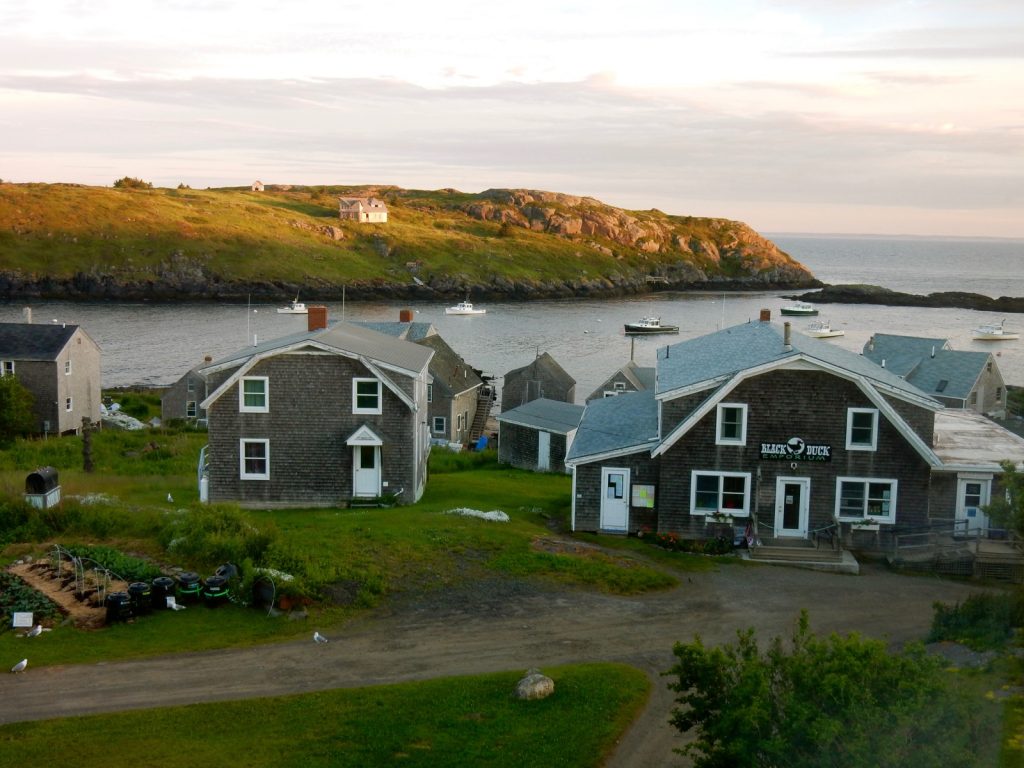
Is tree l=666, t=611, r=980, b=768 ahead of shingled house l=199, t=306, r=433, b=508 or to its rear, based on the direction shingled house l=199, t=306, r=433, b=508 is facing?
ahead

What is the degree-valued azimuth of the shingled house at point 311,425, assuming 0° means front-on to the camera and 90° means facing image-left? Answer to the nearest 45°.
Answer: approximately 0°

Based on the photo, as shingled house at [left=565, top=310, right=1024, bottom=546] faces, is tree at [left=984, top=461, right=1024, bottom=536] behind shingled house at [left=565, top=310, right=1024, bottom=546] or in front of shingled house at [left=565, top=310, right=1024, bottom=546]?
in front

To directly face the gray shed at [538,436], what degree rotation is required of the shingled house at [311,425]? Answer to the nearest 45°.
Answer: approximately 135° to its left

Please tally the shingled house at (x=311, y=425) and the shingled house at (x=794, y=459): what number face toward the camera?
2

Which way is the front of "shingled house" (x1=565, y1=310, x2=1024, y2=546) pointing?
toward the camera

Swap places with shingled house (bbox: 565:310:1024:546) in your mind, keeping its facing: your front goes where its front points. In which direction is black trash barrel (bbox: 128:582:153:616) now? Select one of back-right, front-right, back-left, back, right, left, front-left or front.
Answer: front-right

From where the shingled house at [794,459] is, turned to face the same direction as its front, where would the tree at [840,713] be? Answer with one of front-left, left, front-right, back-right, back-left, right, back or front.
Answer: front

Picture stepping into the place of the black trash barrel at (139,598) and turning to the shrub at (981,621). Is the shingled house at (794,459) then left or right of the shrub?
left

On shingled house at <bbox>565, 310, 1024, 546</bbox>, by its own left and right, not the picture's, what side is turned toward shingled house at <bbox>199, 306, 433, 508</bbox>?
right

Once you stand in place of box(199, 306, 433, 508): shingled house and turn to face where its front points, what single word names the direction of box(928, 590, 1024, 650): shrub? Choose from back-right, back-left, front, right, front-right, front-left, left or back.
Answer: front-left

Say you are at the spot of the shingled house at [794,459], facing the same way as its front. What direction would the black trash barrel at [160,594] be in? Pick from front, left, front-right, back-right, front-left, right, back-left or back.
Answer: front-right

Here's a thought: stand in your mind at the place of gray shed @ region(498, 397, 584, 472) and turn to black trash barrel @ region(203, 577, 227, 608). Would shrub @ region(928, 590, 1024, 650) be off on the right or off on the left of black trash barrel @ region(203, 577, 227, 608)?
left

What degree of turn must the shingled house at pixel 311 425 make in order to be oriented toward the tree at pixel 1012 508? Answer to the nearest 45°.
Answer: approximately 45° to its left
